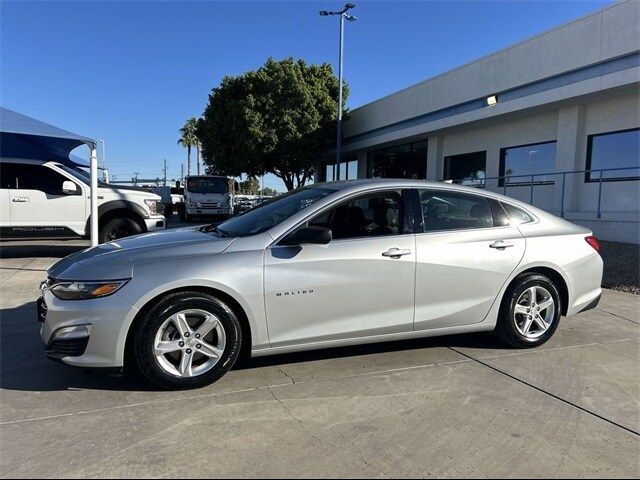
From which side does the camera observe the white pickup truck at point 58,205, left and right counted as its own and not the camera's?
right

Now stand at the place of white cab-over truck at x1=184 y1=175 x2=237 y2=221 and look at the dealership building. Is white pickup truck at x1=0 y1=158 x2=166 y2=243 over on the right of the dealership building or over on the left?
right

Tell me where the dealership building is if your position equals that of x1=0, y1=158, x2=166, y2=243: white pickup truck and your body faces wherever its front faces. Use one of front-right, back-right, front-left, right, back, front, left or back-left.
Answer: front

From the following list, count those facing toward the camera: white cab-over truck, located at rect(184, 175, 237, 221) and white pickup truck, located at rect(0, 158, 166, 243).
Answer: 1

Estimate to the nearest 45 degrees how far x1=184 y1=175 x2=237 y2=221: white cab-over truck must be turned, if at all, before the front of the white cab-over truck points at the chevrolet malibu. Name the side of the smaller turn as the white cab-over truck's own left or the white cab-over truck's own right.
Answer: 0° — it already faces it

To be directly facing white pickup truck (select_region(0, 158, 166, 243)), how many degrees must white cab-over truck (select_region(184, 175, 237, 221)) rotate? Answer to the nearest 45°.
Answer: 0° — it already faces it

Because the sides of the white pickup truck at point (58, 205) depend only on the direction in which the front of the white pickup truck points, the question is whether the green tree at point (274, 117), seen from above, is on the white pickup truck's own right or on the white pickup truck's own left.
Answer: on the white pickup truck's own left

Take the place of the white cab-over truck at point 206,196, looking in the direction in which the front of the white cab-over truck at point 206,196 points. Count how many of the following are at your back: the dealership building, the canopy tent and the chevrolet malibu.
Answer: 0

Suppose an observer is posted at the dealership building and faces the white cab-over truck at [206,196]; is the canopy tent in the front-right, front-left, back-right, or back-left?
front-left

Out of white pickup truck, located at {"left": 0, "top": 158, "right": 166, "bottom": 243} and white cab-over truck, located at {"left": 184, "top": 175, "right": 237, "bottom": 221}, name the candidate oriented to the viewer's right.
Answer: white pickup truck, located at {"left": 0, "top": 158, "right": 166, "bottom": 243}

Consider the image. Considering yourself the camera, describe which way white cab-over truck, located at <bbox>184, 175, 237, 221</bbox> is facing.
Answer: facing the viewer

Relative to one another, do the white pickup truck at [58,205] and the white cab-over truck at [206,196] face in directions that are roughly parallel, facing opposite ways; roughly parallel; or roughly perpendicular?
roughly perpendicular

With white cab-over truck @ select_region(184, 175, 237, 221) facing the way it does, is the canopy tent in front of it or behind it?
in front

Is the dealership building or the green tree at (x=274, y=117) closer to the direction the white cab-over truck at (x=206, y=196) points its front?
the dealership building

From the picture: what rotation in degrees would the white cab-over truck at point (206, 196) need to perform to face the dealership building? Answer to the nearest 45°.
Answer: approximately 45° to its left

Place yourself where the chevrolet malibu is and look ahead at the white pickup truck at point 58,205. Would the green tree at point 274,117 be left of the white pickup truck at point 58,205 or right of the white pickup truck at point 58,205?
right
